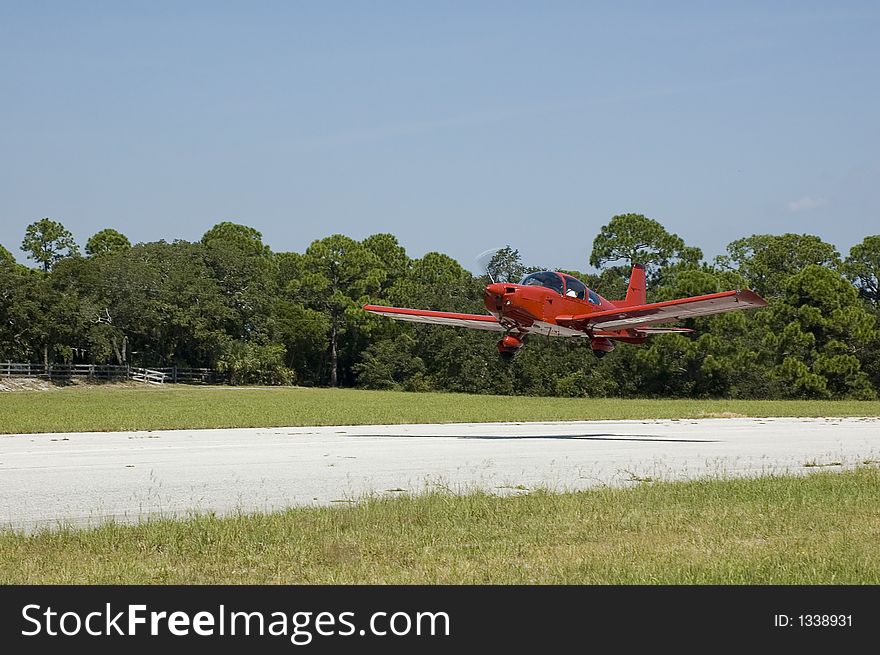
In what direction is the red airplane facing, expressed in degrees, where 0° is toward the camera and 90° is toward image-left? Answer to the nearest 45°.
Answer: approximately 45°
